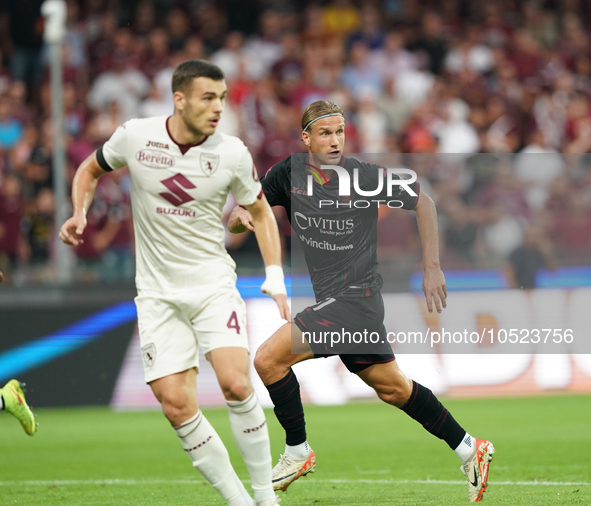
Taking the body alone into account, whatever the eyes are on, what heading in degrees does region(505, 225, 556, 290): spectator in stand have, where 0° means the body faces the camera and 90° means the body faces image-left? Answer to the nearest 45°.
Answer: approximately 0°

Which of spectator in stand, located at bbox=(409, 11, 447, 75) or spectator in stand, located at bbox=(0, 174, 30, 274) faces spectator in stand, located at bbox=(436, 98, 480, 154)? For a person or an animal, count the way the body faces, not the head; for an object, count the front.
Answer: spectator in stand, located at bbox=(409, 11, 447, 75)

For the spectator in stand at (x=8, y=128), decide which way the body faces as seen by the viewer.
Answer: toward the camera

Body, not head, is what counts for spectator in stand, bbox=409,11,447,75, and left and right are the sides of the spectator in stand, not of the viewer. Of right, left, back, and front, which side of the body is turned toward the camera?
front

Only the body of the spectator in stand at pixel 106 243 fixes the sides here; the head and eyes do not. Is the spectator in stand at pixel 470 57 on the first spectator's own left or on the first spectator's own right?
on the first spectator's own left

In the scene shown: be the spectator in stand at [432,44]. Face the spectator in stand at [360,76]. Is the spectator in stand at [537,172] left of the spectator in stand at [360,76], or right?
left

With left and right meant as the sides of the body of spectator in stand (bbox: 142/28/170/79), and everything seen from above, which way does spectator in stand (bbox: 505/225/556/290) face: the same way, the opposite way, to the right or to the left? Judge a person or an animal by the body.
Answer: the same way

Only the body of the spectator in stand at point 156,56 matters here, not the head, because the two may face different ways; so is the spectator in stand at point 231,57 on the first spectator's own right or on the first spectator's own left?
on the first spectator's own left

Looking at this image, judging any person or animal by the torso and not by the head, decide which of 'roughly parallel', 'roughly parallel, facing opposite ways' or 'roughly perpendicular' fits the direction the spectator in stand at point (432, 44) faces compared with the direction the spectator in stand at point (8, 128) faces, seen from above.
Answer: roughly parallel

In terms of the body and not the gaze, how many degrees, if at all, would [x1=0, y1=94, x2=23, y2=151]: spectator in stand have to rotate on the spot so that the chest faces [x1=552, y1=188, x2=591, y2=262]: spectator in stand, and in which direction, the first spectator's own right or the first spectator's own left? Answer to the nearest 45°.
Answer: approximately 45° to the first spectator's own left

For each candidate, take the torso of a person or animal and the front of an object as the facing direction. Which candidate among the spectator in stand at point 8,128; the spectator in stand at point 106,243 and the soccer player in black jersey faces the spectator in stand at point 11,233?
the spectator in stand at point 8,128

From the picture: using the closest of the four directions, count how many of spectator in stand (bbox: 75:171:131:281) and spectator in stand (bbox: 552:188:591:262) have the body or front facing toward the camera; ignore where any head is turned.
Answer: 2

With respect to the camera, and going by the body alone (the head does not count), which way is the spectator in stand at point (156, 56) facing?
toward the camera

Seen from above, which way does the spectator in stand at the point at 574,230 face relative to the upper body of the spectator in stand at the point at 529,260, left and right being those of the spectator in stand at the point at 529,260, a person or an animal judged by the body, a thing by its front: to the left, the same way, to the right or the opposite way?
the same way
